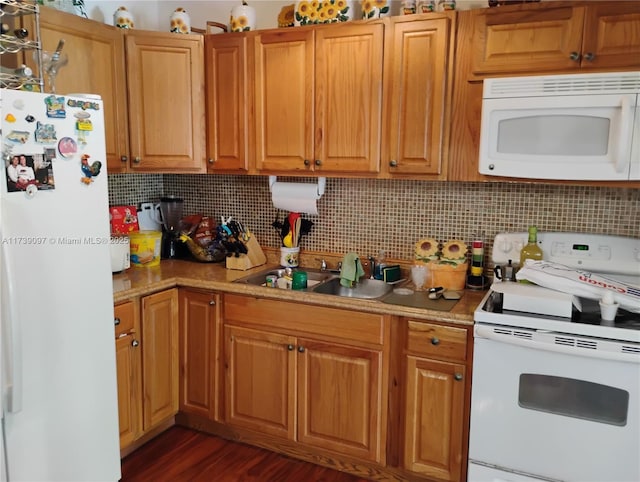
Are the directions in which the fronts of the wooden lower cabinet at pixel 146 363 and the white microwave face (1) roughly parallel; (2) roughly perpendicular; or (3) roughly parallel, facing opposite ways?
roughly perpendicular

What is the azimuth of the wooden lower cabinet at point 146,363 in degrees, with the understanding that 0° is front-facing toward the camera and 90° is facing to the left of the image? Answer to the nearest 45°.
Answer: approximately 315°

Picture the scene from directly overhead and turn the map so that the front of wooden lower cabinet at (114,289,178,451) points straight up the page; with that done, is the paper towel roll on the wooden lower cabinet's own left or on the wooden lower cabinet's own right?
on the wooden lower cabinet's own left

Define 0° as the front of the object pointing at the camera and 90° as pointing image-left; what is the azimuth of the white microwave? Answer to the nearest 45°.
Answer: approximately 0°

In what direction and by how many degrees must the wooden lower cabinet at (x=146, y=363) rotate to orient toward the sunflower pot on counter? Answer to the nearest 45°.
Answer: approximately 45° to its left

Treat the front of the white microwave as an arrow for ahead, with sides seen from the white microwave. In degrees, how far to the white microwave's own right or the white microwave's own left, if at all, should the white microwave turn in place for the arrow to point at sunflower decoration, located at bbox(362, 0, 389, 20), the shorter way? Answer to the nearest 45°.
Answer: approximately 90° to the white microwave's own right
